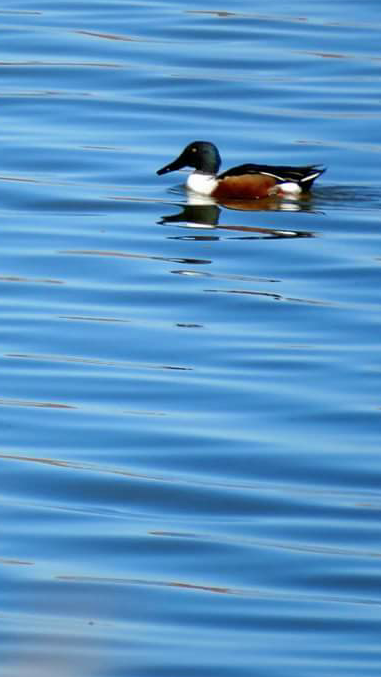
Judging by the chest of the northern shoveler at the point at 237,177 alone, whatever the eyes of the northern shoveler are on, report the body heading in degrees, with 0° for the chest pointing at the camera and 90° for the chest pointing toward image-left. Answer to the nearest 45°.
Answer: approximately 90°
